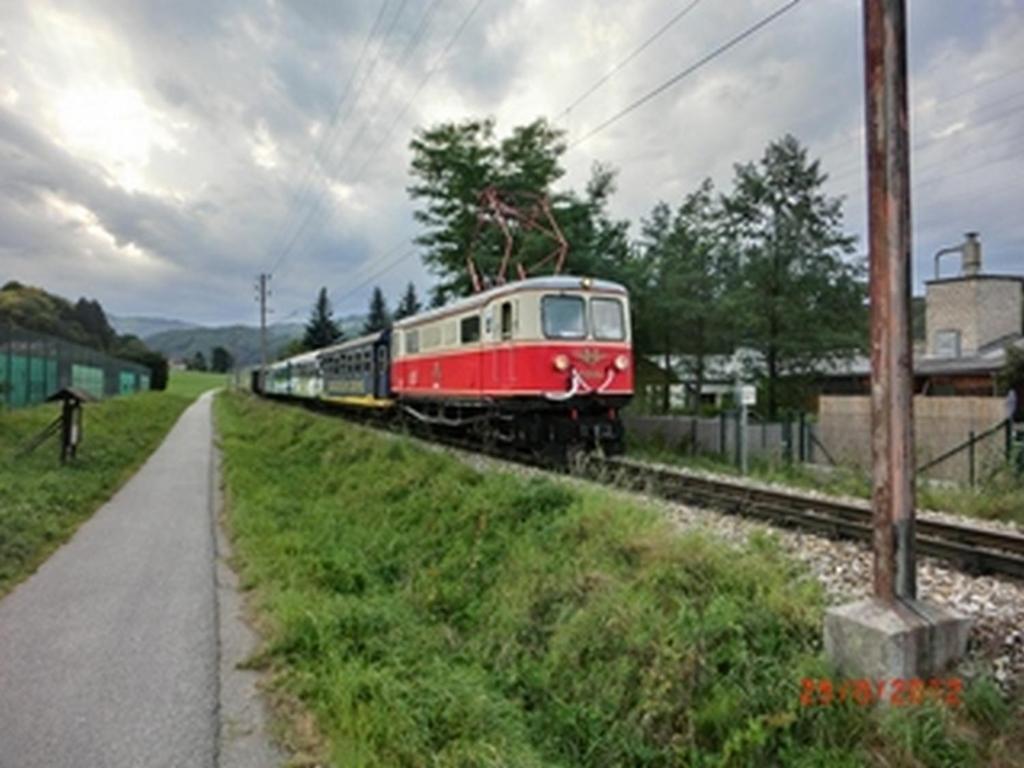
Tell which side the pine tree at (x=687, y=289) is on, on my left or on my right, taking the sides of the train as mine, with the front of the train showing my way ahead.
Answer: on my left

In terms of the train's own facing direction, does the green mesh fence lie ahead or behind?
behind

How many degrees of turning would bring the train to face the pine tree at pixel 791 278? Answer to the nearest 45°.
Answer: approximately 90° to its left

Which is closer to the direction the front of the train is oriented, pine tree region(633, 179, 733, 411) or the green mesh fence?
the pine tree

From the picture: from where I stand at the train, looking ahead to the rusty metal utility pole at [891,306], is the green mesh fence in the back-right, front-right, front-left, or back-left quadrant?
back-right

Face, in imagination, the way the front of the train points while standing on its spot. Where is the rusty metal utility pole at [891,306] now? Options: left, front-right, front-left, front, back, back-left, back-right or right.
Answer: front-right

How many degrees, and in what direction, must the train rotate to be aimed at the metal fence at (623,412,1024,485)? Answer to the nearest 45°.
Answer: approximately 45° to its left

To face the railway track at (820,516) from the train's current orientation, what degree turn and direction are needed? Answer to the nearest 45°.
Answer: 0° — it already faces it

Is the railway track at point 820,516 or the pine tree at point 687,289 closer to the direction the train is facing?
the railway track

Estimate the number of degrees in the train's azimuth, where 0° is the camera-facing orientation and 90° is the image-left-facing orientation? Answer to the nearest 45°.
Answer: approximately 315°
